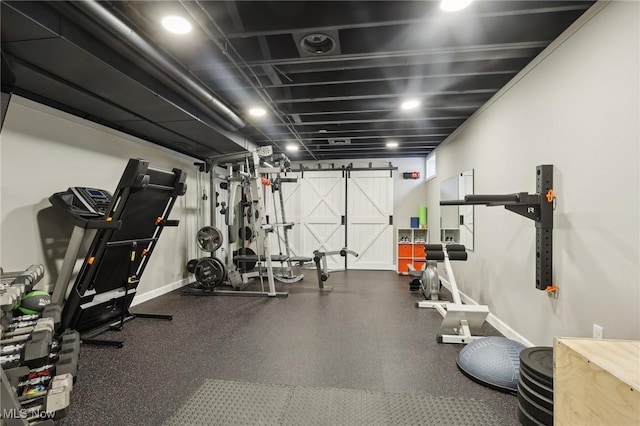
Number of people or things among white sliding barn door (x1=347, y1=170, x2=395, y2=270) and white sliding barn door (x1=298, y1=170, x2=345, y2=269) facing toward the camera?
2

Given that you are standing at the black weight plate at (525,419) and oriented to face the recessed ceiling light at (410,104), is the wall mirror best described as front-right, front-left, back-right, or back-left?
front-right

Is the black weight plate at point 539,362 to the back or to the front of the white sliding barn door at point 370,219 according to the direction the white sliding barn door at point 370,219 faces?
to the front

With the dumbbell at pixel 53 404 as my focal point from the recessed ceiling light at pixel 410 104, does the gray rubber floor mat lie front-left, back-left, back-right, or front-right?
front-left

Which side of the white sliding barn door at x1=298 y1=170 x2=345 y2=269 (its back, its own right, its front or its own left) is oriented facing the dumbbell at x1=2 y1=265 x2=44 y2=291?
front

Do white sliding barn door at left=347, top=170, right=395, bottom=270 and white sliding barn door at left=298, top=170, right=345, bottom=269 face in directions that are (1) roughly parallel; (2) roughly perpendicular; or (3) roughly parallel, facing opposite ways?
roughly parallel

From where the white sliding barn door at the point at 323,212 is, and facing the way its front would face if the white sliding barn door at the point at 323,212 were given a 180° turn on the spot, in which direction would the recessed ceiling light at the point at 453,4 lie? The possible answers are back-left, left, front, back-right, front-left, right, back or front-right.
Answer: back

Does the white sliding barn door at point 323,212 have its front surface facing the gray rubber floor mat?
yes

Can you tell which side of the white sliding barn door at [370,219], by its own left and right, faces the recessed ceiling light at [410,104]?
front

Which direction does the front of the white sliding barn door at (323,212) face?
toward the camera
